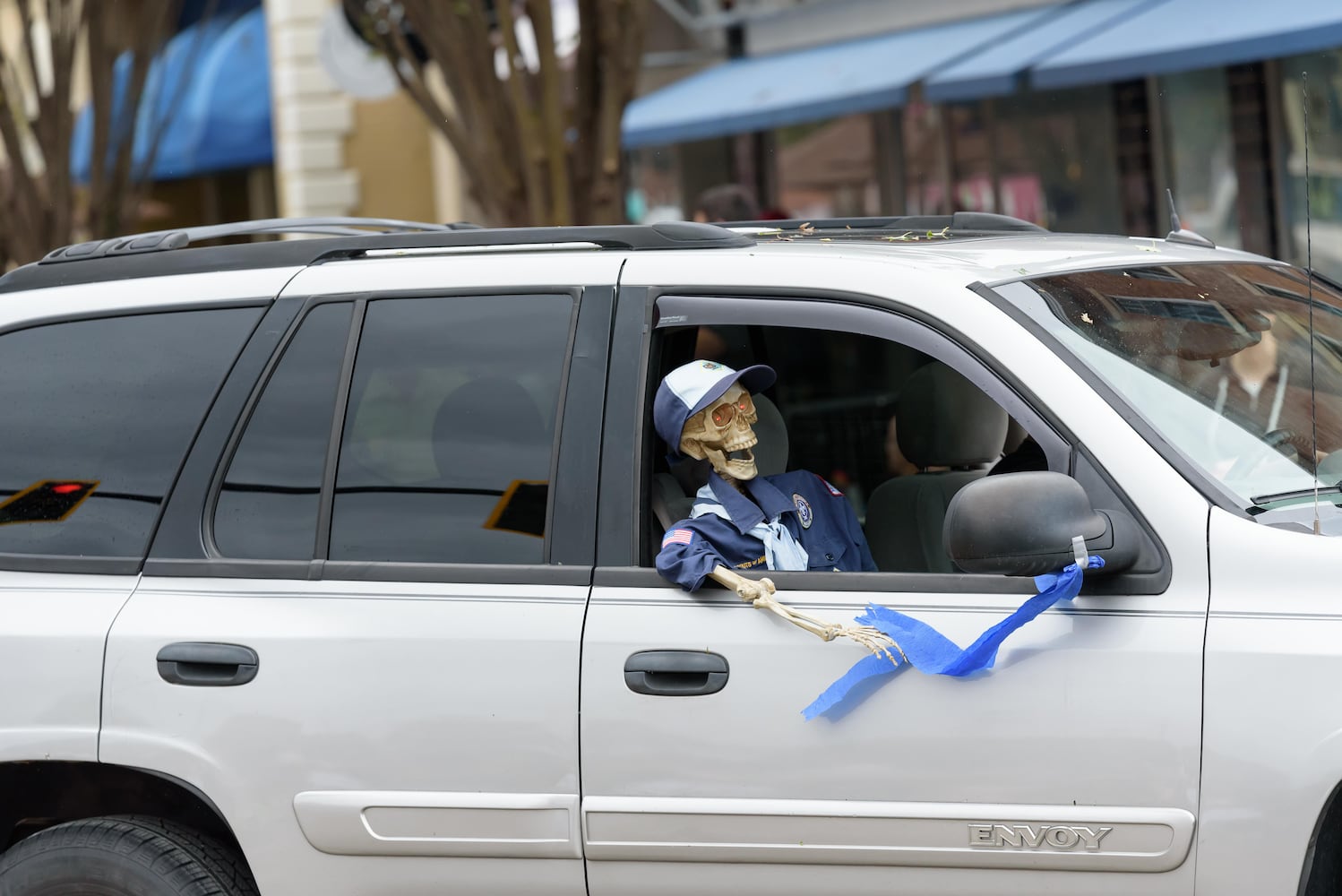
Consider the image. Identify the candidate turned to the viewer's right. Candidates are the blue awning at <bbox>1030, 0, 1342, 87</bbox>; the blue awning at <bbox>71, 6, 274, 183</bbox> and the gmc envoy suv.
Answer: the gmc envoy suv

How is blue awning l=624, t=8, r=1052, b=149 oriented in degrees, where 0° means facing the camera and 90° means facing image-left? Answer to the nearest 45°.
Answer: approximately 45°

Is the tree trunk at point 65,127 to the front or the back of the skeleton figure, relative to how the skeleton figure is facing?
to the back

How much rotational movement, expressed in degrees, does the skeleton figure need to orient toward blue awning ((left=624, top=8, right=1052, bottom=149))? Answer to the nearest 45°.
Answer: approximately 135° to its left

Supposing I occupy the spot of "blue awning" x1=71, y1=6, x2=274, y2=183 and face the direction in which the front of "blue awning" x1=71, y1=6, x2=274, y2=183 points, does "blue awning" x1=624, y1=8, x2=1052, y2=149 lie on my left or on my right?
on my left

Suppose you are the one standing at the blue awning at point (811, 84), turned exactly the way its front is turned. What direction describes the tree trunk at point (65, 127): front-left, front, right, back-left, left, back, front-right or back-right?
front-right

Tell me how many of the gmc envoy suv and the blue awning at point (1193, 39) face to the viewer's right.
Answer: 1

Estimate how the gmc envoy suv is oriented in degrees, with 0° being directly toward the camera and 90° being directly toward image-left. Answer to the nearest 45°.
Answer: approximately 270°

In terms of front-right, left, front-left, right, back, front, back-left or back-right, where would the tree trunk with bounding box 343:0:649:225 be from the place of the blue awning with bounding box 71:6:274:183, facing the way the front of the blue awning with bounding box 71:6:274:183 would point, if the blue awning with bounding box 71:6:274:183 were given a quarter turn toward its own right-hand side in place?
back-left

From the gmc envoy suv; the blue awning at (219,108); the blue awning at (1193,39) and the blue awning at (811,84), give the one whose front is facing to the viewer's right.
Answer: the gmc envoy suv

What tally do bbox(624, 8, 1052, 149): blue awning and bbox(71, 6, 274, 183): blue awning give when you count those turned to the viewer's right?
0

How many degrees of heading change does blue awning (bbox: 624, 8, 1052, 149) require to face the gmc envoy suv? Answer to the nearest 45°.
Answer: approximately 45° to its left

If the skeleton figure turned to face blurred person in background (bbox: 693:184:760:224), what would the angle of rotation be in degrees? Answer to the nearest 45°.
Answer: approximately 135° to its left
